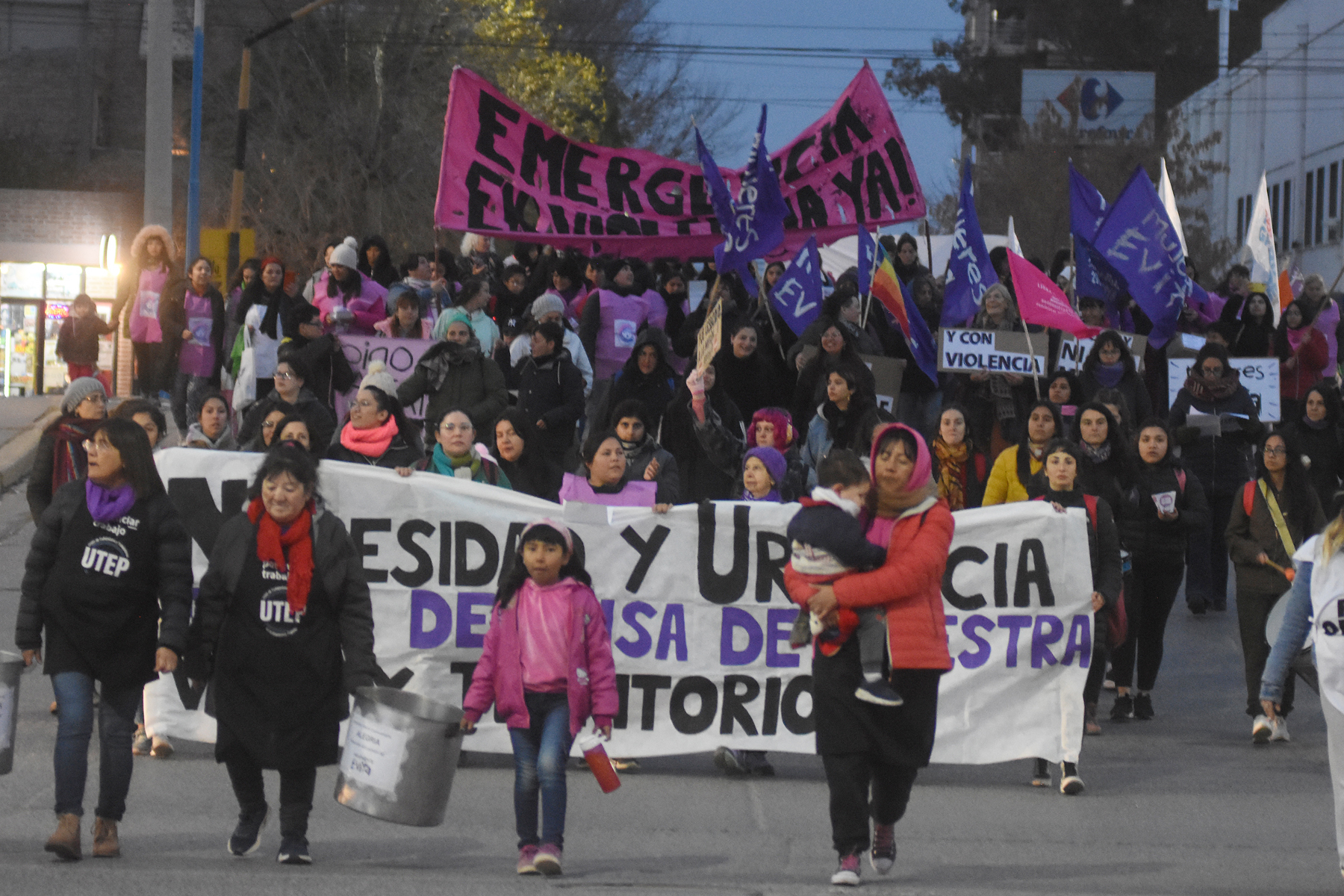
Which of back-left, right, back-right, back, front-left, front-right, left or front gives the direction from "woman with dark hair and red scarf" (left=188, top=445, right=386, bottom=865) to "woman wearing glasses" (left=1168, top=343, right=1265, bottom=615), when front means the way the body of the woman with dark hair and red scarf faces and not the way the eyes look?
back-left

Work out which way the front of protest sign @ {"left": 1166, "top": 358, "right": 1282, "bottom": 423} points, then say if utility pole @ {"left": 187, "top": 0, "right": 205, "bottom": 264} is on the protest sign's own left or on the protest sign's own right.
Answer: on the protest sign's own right

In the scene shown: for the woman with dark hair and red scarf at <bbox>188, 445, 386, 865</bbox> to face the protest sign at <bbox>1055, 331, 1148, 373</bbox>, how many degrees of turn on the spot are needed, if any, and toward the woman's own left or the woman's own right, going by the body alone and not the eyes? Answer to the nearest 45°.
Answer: approximately 135° to the woman's own left

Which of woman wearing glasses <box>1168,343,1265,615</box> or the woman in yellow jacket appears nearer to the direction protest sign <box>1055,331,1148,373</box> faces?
the woman in yellow jacket

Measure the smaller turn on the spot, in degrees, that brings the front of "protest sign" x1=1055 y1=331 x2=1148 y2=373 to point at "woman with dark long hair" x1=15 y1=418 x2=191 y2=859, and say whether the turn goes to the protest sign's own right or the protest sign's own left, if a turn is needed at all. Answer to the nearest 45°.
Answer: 0° — it already faces them

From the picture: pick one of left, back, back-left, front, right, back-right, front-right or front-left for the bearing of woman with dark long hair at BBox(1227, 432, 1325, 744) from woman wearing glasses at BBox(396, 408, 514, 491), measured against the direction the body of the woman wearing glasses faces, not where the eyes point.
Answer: left

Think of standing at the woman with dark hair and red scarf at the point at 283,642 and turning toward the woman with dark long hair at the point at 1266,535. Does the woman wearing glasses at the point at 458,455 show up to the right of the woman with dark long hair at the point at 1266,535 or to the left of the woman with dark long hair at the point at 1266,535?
left

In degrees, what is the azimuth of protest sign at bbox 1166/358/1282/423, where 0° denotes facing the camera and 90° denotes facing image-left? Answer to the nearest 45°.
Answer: approximately 0°

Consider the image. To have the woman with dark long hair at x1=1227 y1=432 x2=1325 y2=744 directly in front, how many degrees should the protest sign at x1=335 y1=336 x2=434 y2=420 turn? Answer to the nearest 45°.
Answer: approximately 45° to its left

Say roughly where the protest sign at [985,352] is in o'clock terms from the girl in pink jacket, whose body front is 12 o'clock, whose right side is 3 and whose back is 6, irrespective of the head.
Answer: The protest sign is roughly at 7 o'clock from the girl in pink jacket.
